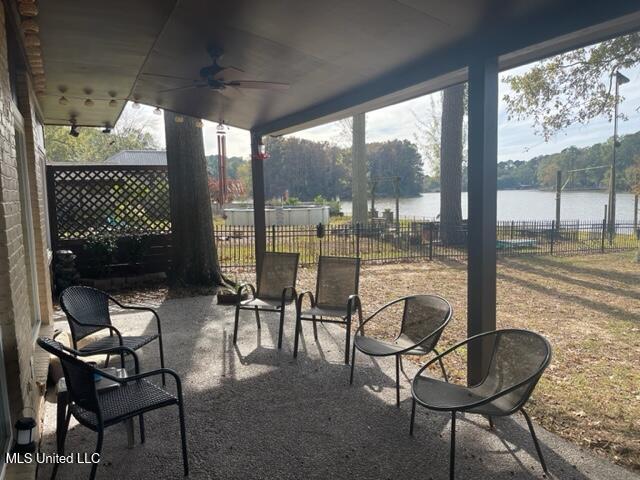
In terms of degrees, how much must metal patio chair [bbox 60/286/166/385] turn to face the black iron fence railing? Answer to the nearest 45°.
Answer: approximately 90° to its left

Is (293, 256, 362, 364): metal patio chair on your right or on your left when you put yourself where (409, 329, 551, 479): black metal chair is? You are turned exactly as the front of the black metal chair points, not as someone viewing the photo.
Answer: on your right

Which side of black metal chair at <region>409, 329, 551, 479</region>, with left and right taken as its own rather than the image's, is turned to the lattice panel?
right

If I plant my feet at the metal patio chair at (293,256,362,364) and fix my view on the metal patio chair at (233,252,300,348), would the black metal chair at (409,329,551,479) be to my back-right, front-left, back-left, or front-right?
back-left

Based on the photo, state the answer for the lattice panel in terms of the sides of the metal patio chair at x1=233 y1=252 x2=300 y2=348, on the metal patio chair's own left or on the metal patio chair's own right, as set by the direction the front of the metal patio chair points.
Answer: on the metal patio chair's own right

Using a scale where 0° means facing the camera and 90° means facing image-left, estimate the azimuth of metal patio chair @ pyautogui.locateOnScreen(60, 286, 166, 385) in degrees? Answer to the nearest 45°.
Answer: approximately 315°

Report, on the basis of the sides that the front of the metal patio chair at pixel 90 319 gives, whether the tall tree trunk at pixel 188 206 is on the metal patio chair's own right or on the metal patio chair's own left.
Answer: on the metal patio chair's own left

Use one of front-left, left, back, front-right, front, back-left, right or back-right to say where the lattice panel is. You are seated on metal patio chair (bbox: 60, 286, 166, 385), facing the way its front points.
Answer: back-left

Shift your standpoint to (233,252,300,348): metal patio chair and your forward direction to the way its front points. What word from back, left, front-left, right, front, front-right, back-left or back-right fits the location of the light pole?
back

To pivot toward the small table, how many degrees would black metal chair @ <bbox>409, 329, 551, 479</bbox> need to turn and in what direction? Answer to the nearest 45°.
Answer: approximately 45° to its right
